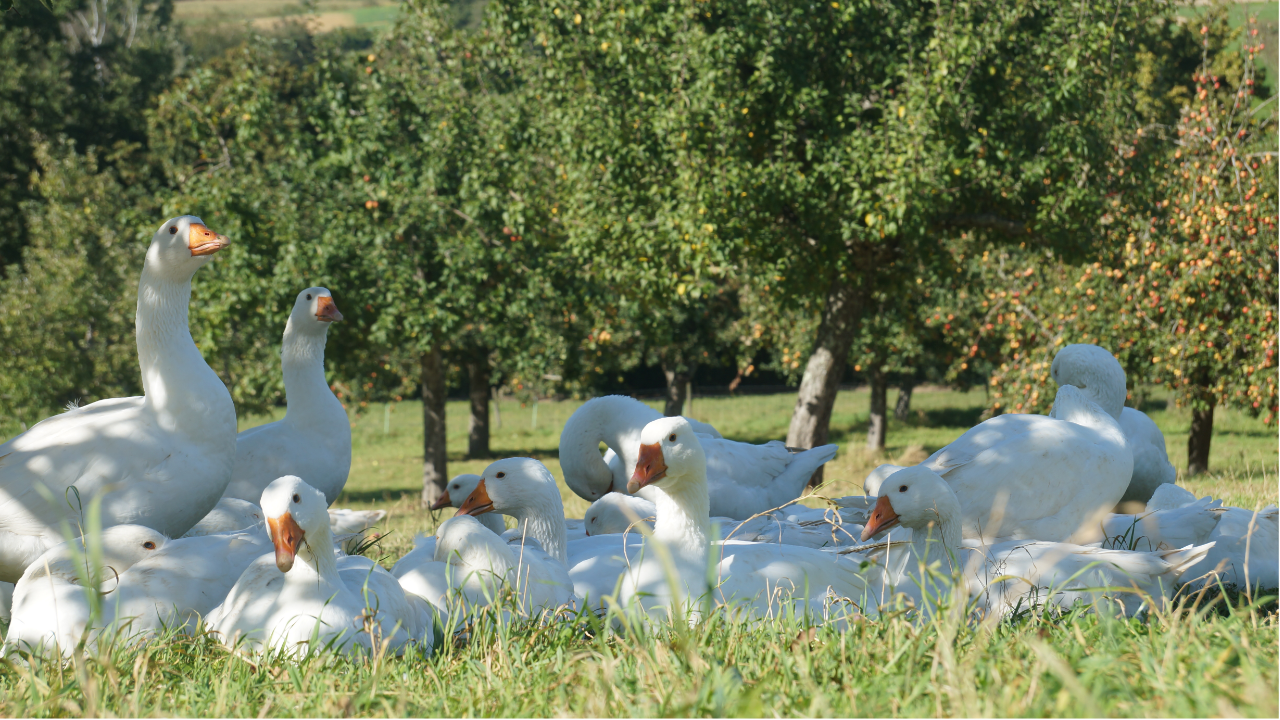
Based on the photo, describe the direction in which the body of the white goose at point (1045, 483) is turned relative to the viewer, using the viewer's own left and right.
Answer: facing to the right of the viewer

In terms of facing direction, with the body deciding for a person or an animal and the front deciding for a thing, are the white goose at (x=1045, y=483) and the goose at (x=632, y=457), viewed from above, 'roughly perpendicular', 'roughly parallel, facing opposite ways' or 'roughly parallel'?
roughly parallel, facing opposite ways

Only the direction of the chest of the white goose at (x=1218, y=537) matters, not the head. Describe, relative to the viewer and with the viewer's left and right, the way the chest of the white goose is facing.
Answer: facing to the left of the viewer

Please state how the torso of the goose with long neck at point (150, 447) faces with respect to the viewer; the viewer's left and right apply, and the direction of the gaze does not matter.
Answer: facing to the right of the viewer

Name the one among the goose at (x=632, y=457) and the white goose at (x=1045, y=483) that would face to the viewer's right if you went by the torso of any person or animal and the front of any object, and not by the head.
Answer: the white goose

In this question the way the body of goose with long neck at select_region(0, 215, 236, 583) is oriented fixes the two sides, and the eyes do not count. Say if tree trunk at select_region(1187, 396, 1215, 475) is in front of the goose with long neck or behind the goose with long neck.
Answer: in front

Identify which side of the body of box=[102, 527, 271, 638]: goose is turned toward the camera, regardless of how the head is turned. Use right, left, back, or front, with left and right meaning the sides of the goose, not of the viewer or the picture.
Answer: left

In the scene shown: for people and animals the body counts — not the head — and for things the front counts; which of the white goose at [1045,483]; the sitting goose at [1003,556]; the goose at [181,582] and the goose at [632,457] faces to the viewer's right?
the white goose

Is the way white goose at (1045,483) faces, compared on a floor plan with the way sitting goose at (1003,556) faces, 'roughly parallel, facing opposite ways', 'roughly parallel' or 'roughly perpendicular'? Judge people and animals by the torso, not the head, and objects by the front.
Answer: roughly parallel, facing opposite ways

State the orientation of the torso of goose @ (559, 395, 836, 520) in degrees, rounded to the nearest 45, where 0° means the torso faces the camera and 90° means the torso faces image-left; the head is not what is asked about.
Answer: approximately 90°

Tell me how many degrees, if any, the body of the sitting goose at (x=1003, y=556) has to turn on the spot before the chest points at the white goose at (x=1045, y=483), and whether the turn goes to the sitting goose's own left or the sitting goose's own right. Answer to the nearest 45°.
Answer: approximately 90° to the sitting goose's own right

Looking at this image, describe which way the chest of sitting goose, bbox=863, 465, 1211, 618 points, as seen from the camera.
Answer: to the viewer's left

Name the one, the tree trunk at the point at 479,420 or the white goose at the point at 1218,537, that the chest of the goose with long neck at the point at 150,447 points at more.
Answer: the white goose

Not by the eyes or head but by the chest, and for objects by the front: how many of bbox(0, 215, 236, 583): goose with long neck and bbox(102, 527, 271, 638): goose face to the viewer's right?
1

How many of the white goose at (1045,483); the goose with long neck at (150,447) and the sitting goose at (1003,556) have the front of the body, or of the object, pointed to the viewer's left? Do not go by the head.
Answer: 1
